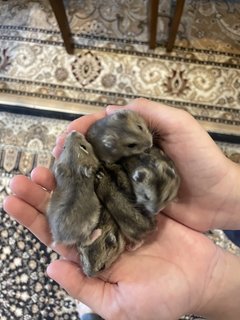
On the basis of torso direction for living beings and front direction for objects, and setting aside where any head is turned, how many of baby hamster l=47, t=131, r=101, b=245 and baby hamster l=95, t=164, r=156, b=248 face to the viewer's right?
0

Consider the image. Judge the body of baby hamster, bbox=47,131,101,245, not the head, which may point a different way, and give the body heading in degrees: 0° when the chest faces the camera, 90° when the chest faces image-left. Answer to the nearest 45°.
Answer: approximately 180°
